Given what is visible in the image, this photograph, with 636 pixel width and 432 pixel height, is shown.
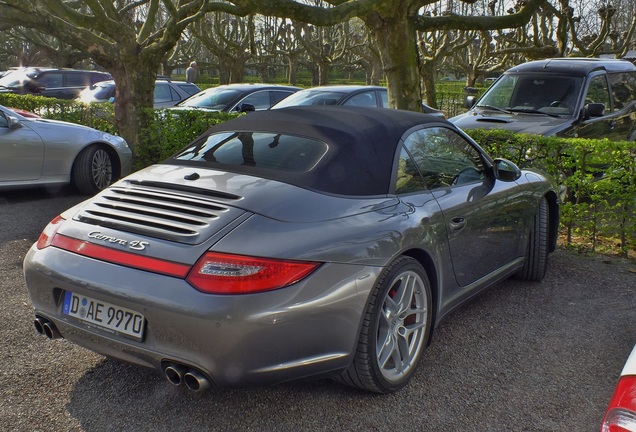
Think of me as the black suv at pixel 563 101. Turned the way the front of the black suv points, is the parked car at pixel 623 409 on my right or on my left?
on my left

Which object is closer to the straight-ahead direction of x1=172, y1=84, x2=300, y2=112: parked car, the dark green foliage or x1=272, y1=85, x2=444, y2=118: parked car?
the dark green foliage

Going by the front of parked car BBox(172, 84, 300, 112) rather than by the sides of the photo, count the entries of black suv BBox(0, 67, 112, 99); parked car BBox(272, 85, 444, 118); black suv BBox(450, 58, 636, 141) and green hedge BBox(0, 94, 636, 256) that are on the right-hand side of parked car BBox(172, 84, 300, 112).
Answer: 1

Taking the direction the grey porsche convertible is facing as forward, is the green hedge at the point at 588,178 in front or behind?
in front

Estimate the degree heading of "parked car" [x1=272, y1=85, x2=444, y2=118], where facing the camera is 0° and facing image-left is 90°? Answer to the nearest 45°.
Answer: approximately 45°

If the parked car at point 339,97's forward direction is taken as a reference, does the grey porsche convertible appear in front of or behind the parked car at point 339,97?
in front

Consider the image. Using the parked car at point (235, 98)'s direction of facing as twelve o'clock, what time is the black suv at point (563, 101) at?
The black suv is roughly at 9 o'clock from the parked car.

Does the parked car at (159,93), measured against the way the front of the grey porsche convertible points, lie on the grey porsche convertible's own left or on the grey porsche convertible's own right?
on the grey porsche convertible's own left

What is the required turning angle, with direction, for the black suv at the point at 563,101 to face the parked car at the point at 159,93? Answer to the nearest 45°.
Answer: approximately 90° to its right

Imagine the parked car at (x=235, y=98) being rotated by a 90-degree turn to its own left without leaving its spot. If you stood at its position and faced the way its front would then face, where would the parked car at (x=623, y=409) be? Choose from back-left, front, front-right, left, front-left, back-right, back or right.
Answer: front-right

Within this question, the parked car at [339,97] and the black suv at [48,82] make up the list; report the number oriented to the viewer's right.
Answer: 0

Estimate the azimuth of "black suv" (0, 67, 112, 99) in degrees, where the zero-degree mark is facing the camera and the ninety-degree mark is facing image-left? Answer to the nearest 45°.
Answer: approximately 45°

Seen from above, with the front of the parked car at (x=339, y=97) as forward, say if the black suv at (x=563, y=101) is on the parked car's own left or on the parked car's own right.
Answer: on the parked car's own left

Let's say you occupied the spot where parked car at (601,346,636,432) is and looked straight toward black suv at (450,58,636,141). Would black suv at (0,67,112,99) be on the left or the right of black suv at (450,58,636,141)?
left

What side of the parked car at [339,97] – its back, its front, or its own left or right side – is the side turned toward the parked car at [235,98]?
right

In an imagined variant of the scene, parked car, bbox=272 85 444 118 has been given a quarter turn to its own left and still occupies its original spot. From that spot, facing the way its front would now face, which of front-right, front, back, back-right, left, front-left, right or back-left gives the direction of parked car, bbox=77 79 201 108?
back
